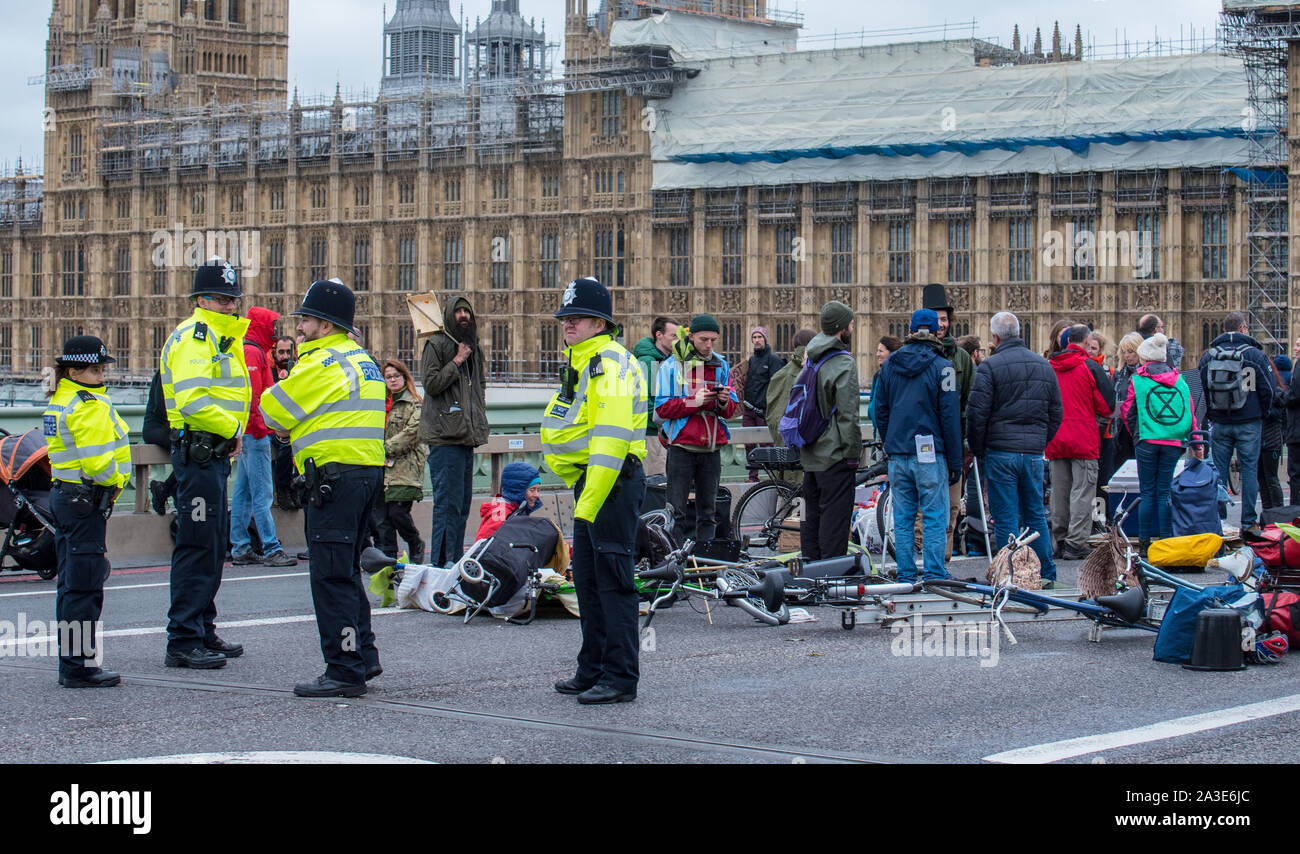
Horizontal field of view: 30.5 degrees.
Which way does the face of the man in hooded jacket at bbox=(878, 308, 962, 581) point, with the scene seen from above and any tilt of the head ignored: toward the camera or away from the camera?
away from the camera

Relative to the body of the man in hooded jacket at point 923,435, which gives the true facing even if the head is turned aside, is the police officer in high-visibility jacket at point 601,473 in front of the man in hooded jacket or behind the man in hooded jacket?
behind

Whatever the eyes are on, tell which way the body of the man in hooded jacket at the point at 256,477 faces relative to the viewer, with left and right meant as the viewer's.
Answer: facing to the right of the viewer

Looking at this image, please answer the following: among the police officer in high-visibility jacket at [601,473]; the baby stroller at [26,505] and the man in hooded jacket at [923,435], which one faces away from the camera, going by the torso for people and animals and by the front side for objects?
the man in hooded jacket

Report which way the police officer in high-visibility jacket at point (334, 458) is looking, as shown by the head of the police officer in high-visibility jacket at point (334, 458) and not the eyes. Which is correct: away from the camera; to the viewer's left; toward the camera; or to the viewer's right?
to the viewer's left

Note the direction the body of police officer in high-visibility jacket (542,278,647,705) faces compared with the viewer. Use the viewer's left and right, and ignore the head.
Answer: facing to the left of the viewer

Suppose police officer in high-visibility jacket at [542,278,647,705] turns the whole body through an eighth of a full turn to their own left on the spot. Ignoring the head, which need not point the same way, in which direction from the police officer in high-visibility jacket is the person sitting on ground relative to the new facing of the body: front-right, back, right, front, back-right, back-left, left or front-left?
back-right

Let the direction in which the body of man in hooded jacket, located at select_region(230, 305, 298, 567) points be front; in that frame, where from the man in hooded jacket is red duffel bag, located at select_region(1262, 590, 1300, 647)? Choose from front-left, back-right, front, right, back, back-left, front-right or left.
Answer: front-right

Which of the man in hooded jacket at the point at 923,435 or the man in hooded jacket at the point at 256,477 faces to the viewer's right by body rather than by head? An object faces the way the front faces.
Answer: the man in hooded jacket at the point at 256,477

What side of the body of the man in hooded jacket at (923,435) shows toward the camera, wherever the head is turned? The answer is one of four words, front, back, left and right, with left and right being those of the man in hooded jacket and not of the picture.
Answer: back
